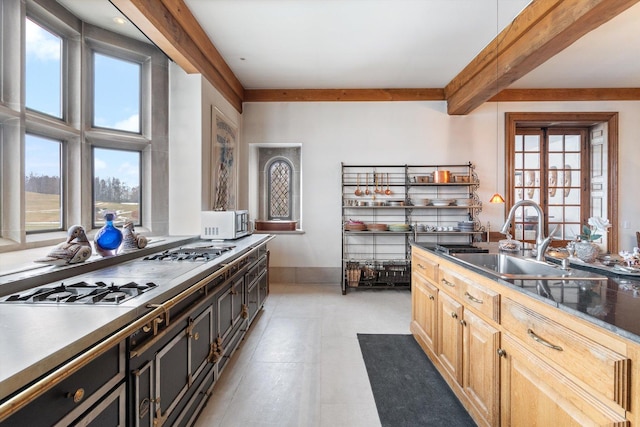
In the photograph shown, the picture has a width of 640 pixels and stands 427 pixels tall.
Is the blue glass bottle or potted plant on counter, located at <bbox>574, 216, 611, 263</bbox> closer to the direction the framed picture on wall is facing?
the potted plant on counter

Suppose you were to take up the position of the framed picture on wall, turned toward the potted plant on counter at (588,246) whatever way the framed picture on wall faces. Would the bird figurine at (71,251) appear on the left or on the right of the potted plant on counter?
right

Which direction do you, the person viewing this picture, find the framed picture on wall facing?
facing to the right of the viewer

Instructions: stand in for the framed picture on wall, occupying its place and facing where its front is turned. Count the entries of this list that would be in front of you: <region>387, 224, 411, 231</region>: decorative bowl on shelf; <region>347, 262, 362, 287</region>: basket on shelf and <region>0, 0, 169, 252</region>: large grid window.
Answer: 2

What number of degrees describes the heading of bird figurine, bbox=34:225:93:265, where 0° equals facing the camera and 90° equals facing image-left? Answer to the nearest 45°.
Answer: approximately 270°

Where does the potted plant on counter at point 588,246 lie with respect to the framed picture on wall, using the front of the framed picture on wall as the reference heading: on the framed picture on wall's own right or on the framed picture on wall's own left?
on the framed picture on wall's own right

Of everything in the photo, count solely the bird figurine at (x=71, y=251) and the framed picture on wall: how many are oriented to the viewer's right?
2

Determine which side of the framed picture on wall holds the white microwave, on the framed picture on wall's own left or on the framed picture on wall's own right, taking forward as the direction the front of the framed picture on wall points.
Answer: on the framed picture on wall's own right

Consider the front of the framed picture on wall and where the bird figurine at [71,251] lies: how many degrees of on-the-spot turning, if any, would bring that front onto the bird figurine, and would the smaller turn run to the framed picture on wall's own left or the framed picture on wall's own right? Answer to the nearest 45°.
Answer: approximately 90° to the framed picture on wall's own right

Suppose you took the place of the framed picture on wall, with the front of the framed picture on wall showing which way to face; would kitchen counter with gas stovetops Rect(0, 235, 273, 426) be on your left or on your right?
on your right

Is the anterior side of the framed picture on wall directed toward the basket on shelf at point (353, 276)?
yes
